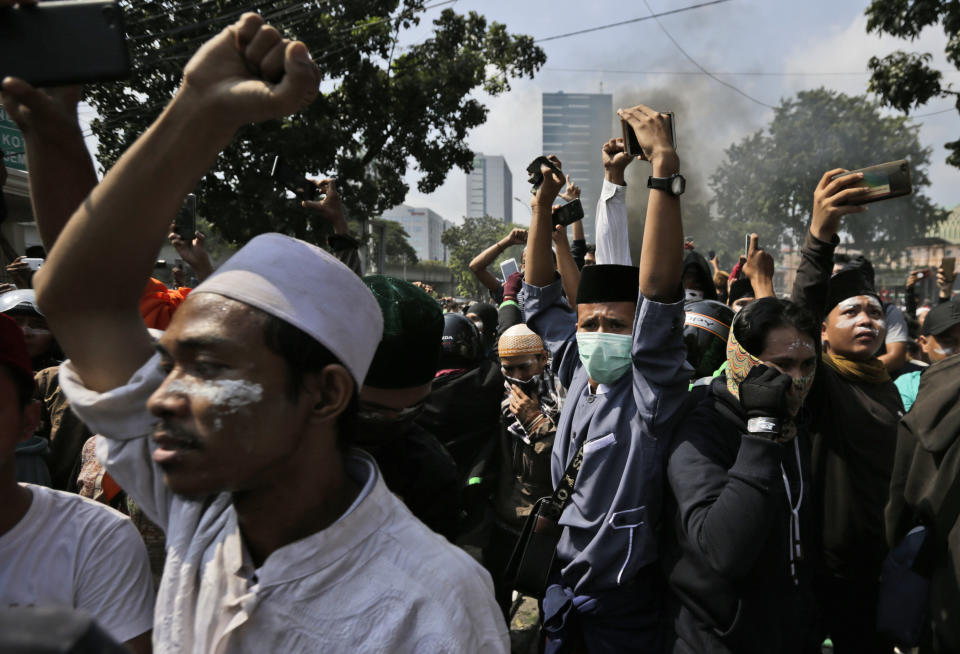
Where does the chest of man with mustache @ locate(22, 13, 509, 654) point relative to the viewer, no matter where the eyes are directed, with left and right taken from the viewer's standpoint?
facing the viewer and to the left of the viewer

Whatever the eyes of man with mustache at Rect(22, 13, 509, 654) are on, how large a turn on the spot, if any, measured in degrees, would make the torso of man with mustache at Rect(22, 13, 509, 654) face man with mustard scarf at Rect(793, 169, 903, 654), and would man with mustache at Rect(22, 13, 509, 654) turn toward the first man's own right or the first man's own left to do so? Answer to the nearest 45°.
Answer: approximately 135° to the first man's own left
